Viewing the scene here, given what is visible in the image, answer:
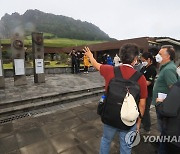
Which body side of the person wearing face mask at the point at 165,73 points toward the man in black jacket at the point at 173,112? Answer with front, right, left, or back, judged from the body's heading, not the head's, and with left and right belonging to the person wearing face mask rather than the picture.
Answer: left

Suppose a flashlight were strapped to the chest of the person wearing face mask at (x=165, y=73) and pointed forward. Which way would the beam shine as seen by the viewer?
to the viewer's left

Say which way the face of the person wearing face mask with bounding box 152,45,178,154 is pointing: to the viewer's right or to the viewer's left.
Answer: to the viewer's left
